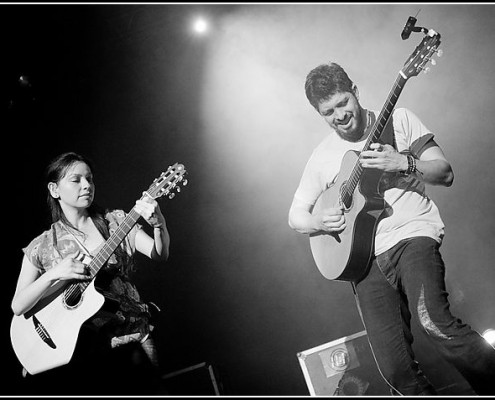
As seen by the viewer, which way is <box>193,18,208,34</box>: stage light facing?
toward the camera

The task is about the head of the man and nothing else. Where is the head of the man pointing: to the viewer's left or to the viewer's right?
to the viewer's left

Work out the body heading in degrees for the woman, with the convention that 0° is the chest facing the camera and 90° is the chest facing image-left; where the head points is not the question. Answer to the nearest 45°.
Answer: approximately 315°

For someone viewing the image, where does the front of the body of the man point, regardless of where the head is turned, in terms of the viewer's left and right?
facing the viewer and to the left of the viewer

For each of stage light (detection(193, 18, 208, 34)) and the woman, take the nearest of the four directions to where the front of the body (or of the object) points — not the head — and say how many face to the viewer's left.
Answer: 0

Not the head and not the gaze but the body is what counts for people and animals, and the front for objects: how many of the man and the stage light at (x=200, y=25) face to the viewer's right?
0

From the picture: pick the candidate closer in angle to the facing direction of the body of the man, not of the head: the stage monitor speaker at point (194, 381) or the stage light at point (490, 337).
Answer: the stage monitor speaker

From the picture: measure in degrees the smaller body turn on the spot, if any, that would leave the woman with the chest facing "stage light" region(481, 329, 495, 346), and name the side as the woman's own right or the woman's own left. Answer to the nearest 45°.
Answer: approximately 45° to the woman's own left

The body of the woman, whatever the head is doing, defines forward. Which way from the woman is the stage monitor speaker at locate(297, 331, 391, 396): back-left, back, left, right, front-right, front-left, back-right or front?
front-left
